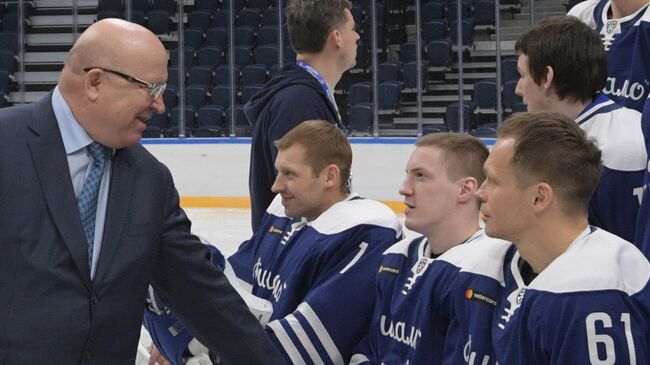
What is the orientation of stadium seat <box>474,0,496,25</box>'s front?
toward the camera

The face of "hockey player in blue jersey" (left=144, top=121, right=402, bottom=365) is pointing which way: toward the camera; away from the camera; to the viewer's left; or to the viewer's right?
to the viewer's left

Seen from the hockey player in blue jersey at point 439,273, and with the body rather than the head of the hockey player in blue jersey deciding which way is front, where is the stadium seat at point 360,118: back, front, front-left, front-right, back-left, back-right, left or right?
back-right

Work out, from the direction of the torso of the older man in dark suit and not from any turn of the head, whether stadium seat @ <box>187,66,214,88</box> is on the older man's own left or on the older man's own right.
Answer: on the older man's own left

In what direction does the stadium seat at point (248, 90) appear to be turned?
toward the camera

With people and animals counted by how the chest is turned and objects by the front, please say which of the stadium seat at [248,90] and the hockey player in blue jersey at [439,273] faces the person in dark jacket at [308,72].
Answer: the stadium seat

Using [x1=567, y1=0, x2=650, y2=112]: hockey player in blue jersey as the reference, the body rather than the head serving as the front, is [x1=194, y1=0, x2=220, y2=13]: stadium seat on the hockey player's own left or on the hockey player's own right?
on the hockey player's own right

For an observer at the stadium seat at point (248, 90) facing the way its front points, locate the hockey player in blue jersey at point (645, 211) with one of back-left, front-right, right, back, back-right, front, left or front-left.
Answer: front

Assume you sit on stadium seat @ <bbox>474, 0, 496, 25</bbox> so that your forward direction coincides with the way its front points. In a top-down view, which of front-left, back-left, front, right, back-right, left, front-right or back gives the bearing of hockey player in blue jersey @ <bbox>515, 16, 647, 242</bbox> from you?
front

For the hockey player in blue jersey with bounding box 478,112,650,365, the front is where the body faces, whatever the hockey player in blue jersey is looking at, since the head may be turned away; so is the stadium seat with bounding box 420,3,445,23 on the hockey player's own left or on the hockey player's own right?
on the hockey player's own right
